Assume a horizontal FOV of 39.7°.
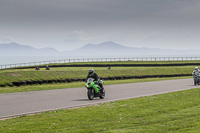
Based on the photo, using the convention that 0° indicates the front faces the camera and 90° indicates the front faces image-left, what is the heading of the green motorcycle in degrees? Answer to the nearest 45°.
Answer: approximately 45°
